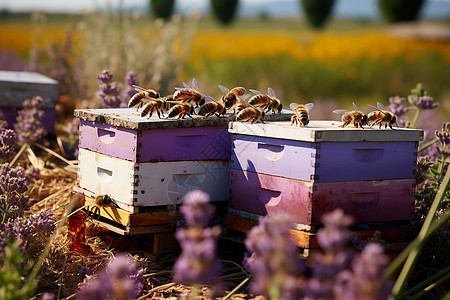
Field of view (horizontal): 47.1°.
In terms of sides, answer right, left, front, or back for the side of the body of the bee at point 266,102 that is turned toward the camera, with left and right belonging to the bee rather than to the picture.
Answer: right

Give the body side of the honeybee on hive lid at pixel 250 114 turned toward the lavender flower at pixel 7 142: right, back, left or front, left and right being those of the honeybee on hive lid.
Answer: back

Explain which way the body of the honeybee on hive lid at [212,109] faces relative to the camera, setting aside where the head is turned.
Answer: to the viewer's right

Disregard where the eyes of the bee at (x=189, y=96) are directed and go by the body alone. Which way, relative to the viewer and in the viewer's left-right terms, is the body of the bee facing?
facing to the right of the viewer

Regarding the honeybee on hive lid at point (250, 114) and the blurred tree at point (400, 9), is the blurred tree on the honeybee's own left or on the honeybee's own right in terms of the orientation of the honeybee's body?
on the honeybee's own left
